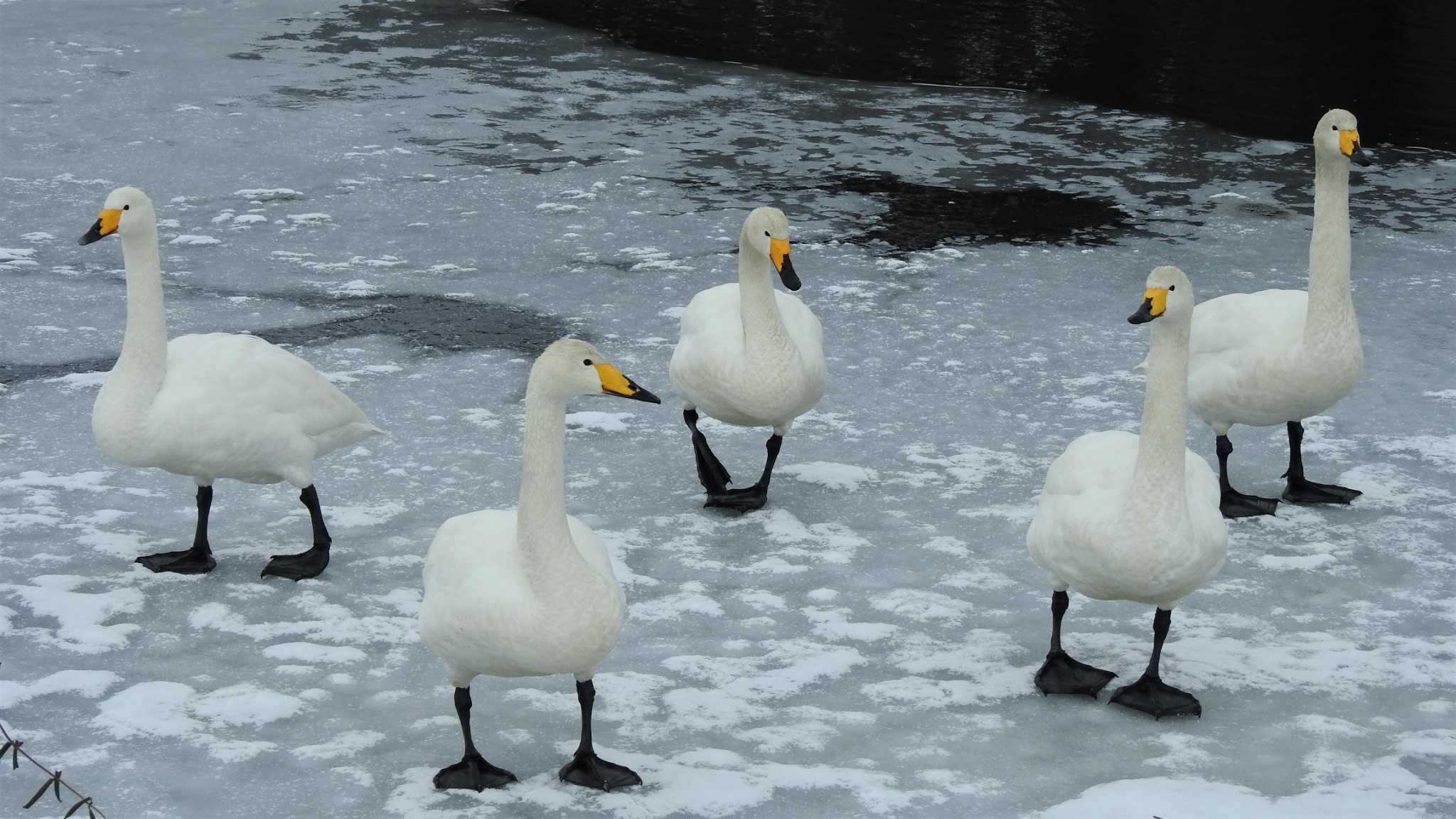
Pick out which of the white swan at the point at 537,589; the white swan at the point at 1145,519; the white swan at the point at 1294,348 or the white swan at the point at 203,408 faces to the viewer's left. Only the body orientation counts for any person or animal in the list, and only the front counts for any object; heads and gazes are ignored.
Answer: the white swan at the point at 203,408

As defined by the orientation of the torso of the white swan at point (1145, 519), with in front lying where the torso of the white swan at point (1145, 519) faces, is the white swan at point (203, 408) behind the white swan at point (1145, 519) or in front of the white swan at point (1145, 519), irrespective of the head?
behind

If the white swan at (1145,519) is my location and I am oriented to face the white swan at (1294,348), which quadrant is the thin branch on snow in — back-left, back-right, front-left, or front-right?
back-left

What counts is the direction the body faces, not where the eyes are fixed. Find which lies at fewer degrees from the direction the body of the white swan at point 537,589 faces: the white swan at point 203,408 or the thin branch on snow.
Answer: the thin branch on snow

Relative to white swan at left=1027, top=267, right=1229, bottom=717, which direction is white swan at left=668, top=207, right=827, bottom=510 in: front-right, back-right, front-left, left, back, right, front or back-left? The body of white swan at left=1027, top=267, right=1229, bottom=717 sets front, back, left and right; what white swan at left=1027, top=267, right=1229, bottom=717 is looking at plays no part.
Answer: back

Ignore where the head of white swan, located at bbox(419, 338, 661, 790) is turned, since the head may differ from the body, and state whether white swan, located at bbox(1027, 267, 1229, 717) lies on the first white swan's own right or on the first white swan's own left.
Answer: on the first white swan's own left

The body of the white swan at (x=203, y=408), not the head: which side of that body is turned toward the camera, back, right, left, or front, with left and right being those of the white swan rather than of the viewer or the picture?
left

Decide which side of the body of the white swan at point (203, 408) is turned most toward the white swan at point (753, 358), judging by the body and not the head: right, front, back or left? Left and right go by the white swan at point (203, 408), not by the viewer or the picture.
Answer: back

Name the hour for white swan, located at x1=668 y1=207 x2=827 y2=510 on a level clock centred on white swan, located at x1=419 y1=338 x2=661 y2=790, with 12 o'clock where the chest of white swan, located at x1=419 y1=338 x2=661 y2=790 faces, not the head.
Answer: white swan, located at x1=668 y1=207 x2=827 y2=510 is roughly at 8 o'clock from white swan, located at x1=419 y1=338 x2=661 y2=790.

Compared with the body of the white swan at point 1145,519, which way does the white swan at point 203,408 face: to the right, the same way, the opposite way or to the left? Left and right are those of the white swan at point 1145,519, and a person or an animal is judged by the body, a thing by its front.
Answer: to the right

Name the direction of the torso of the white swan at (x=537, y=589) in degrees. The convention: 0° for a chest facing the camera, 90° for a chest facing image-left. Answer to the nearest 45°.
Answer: approximately 315°

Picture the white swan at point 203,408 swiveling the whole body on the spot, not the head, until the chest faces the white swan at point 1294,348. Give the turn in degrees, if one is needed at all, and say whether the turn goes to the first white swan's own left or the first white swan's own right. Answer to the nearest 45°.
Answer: approximately 180°
